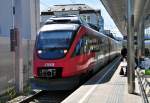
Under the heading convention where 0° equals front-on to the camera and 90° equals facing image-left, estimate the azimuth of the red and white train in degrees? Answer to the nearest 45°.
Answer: approximately 45°
